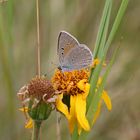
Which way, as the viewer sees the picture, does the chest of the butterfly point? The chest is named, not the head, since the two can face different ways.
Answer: to the viewer's left
